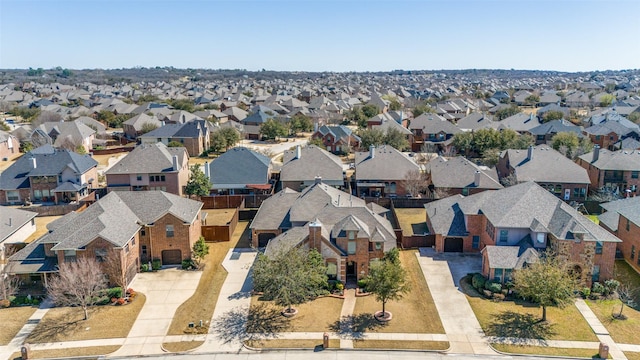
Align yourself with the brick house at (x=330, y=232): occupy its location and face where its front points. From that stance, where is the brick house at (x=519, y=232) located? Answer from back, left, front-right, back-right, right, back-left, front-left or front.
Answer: left

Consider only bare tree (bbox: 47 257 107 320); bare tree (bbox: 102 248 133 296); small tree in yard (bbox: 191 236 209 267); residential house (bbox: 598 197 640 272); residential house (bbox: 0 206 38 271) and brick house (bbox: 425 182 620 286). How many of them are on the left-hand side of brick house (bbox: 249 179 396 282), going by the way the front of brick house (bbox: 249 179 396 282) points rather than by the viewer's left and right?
2

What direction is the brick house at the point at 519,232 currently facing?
toward the camera

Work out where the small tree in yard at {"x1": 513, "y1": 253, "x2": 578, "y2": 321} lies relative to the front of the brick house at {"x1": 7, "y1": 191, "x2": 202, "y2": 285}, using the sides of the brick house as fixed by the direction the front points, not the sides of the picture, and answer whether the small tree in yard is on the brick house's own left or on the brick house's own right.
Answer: on the brick house's own left

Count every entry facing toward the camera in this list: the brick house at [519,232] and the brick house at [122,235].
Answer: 2

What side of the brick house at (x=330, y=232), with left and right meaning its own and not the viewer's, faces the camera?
front

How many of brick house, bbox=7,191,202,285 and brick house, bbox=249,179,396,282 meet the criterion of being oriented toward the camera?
2

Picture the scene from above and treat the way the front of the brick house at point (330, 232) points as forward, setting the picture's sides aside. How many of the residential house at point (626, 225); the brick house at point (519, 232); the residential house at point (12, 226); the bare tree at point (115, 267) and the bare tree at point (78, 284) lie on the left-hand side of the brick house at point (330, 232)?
2

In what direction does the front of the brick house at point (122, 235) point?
toward the camera

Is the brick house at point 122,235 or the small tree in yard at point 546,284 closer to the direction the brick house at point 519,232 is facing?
the small tree in yard

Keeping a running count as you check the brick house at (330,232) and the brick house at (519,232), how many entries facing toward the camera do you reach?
2

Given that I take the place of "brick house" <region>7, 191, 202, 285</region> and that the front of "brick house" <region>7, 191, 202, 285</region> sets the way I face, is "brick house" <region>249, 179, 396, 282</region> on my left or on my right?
on my left

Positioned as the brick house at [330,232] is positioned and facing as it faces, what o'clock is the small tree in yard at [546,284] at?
The small tree in yard is roughly at 10 o'clock from the brick house.

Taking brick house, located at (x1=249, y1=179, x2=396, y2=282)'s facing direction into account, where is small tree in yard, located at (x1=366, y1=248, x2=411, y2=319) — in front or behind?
in front

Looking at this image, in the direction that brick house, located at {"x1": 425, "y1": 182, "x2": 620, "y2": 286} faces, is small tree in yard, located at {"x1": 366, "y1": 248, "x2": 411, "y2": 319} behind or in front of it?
in front

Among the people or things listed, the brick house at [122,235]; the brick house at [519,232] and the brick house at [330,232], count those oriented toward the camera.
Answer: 3
